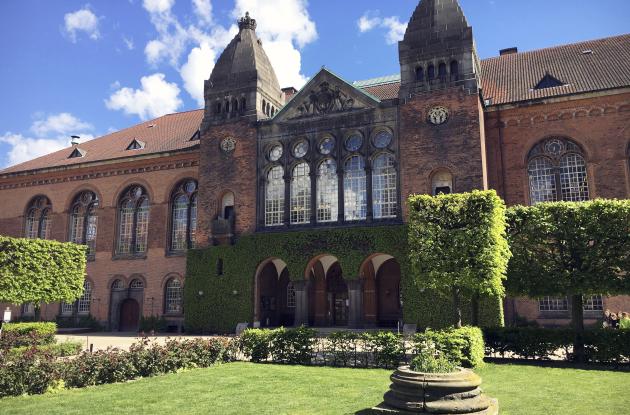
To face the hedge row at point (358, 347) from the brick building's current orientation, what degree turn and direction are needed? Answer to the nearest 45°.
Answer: approximately 45° to its left

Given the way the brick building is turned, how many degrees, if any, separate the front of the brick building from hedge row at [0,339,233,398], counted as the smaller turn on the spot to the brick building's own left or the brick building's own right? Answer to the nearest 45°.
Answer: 0° — it already faces it

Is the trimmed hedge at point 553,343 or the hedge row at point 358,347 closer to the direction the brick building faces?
the hedge row

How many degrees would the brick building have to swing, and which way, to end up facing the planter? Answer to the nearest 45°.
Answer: approximately 45° to its left

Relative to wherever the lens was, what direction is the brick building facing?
facing the viewer and to the left of the viewer

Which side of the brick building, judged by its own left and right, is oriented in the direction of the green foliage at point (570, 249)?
left
